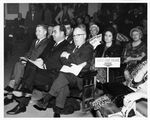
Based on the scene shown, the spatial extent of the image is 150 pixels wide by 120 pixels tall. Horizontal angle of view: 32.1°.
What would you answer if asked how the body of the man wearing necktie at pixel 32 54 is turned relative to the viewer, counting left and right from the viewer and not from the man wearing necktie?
facing the viewer and to the left of the viewer

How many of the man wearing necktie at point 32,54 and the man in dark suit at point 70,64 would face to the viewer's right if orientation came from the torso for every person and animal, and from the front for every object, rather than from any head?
0

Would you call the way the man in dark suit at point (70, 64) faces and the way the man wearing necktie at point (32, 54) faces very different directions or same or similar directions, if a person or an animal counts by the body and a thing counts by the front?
same or similar directions
